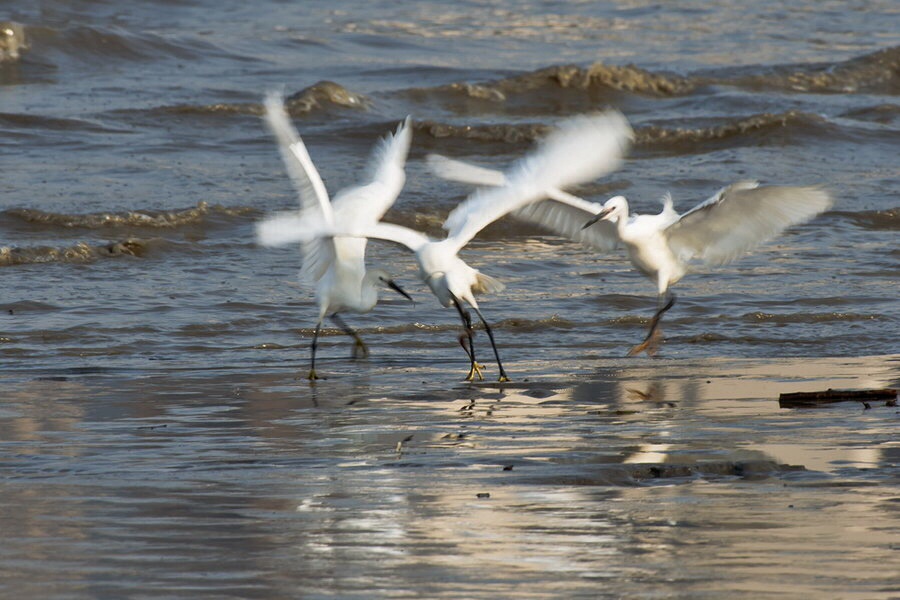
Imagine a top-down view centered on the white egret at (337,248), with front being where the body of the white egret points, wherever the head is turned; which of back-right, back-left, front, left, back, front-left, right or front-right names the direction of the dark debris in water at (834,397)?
front-right

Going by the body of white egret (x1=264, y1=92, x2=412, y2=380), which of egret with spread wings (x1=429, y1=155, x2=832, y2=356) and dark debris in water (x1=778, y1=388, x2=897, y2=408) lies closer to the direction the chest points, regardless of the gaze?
the egret with spread wings

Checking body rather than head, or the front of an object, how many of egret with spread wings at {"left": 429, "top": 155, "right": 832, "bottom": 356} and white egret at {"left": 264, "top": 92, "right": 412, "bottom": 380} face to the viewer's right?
1

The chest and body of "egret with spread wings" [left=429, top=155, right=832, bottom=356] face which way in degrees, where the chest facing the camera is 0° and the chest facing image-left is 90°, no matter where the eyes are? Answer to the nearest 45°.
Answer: approximately 45°

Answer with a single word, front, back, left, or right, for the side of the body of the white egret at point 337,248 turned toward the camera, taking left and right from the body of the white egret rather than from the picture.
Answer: right

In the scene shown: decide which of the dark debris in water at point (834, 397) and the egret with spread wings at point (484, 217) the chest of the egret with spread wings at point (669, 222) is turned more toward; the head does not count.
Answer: the egret with spread wings

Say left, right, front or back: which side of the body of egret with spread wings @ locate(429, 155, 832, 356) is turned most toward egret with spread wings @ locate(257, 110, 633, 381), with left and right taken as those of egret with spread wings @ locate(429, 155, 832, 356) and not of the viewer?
front

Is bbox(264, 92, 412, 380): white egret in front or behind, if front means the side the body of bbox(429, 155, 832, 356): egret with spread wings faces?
in front

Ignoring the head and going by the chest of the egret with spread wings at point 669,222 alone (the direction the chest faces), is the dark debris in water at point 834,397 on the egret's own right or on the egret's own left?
on the egret's own left

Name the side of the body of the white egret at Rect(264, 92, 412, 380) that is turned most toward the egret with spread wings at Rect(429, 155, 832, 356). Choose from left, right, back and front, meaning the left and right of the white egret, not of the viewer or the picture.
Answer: front
